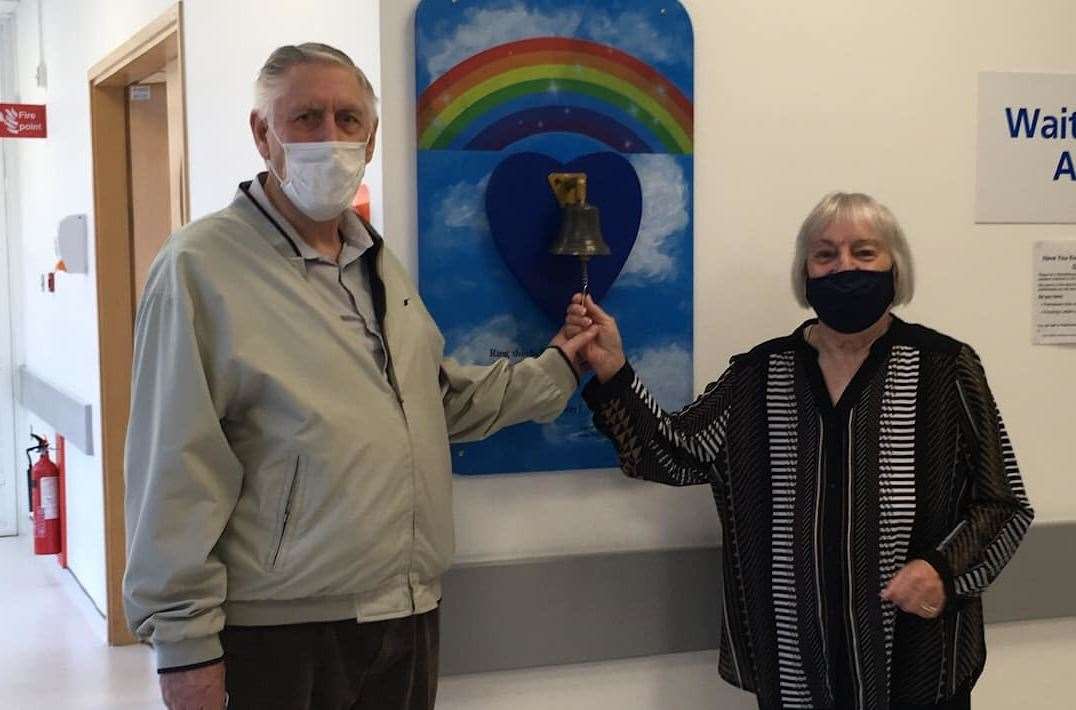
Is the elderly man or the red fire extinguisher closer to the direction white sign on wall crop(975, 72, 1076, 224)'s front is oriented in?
the elderly man

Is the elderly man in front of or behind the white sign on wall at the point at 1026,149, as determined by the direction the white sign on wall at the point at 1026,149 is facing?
in front

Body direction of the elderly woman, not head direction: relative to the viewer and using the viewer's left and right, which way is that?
facing the viewer

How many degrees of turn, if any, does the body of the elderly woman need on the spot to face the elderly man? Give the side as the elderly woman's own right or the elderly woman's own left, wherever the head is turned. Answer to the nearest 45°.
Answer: approximately 45° to the elderly woman's own right

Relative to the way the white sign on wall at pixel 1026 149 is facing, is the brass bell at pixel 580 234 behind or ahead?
ahead

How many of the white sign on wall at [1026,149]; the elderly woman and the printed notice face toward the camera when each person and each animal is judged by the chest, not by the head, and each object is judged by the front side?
3

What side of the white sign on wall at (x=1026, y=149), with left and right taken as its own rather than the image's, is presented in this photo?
front

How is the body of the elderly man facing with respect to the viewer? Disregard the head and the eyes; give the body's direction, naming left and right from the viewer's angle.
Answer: facing the viewer and to the right of the viewer

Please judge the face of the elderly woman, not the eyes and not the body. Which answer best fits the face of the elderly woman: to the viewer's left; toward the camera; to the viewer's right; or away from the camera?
toward the camera

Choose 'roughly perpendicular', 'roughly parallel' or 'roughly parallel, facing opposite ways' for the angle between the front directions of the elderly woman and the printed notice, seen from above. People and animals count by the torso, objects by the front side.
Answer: roughly parallel

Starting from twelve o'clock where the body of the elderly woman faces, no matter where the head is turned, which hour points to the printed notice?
The printed notice is roughly at 7 o'clock from the elderly woman.

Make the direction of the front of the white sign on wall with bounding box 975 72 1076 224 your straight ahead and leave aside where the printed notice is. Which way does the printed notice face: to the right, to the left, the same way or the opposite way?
the same way

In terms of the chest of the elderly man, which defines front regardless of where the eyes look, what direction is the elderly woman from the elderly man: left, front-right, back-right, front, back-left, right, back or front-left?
front-left

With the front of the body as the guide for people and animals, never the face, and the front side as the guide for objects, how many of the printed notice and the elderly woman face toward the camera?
2

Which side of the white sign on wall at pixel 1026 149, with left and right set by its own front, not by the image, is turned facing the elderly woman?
front
